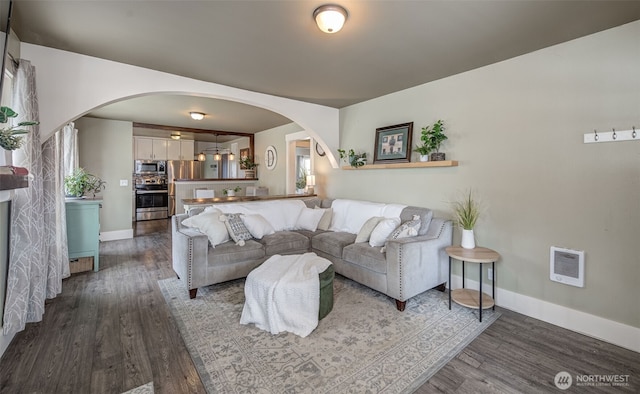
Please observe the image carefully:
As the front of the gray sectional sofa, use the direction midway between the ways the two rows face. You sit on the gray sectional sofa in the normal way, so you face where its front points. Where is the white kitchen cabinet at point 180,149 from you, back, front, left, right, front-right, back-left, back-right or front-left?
back-right

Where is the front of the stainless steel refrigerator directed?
toward the camera

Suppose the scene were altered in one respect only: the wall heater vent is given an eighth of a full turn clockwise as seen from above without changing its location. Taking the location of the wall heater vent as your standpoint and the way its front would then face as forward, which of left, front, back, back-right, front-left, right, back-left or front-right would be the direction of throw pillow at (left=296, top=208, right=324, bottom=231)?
front

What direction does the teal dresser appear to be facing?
to the viewer's right

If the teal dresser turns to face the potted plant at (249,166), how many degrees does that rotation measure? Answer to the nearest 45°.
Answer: approximately 45° to its left

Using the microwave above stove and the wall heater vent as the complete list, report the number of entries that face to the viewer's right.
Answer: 0

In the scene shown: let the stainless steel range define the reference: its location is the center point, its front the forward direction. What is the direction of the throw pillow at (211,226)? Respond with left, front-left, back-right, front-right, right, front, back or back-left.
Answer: front

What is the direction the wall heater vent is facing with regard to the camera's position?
facing the viewer and to the left of the viewer

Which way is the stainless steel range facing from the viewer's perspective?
toward the camera

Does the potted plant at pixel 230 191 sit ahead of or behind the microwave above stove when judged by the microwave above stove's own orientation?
ahead

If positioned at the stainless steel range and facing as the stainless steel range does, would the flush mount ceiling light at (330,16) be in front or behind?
in front

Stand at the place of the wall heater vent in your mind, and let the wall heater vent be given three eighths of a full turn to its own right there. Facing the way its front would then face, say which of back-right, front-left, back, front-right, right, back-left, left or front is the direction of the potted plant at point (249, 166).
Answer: left

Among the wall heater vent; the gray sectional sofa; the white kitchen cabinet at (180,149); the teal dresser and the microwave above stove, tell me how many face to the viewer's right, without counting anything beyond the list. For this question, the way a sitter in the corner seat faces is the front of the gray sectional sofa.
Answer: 1

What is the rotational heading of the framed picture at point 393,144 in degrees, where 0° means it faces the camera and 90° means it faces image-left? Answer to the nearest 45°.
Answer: approximately 45°

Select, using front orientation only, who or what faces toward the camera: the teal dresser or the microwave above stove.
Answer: the microwave above stove
